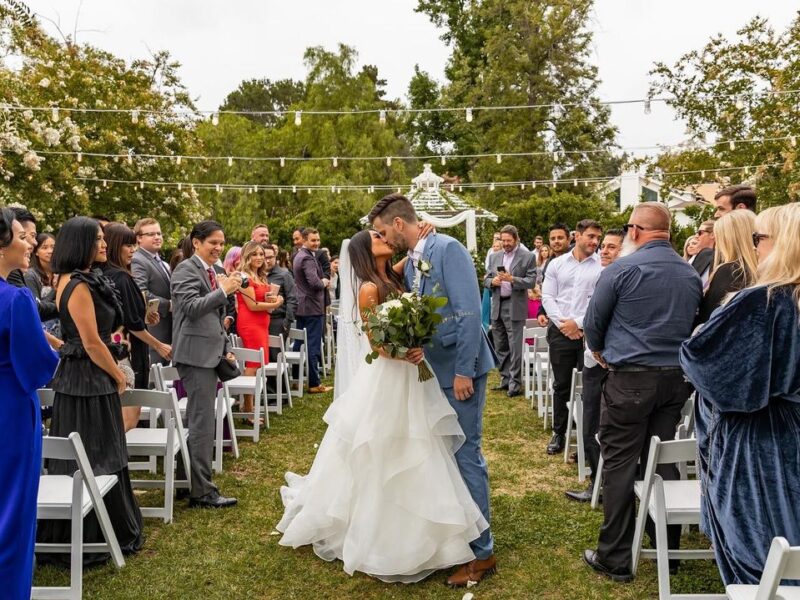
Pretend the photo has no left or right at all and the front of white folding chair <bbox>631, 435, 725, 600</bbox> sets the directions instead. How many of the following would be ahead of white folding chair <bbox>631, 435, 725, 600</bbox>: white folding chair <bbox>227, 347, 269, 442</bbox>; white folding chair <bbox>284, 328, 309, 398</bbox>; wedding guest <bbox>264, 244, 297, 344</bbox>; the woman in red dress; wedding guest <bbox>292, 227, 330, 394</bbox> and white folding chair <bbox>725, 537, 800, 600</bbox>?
5

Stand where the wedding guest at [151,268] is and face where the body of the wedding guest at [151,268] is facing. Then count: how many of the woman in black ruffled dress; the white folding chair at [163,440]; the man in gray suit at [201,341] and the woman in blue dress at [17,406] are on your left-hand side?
0

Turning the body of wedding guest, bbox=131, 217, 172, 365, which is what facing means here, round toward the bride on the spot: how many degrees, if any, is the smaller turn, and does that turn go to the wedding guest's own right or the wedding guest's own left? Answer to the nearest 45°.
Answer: approximately 45° to the wedding guest's own right

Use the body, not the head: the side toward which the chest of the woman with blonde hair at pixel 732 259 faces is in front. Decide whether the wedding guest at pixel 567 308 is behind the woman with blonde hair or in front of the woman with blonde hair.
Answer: in front

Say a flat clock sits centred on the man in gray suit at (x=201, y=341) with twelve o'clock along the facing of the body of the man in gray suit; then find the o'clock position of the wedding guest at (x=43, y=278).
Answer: The wedding guest is roughly at 8 o'clock from the man in gray suit.

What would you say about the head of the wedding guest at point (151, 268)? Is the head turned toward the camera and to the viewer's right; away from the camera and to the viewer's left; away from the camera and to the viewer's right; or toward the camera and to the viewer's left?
toward the camera and to the viewer's right

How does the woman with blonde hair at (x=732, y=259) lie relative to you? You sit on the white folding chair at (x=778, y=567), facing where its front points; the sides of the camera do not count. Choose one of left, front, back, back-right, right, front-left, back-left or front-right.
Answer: front-right

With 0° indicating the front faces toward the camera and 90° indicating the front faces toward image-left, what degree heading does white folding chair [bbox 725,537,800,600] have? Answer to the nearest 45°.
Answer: approximately 135°

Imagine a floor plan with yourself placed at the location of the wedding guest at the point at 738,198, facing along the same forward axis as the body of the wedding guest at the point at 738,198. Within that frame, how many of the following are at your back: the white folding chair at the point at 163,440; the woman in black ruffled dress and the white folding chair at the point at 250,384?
0

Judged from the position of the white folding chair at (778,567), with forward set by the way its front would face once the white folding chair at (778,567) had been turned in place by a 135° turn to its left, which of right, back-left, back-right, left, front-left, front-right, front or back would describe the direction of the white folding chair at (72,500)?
right

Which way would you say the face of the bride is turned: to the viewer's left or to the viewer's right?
to the viewer's right

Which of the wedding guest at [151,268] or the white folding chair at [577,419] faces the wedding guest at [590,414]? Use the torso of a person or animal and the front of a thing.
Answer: the wedding guest at [151,268]

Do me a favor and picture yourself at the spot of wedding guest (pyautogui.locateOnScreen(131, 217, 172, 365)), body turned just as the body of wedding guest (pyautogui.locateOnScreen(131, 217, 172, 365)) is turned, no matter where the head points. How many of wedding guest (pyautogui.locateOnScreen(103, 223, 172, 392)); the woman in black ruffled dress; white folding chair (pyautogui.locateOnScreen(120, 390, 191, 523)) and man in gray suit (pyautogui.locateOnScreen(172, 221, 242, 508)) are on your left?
0

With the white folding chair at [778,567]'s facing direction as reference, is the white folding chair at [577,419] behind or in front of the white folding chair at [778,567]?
in front

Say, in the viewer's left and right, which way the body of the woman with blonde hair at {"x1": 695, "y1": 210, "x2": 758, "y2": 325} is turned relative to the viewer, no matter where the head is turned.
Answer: facing away from the viewer and to the left of the viewer

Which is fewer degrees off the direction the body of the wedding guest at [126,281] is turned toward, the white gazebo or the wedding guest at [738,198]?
the wedding guest

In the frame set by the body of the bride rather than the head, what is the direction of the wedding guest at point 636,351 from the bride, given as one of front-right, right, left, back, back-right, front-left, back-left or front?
front

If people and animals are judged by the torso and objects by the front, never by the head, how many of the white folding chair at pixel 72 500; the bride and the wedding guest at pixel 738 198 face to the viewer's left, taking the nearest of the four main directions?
1
